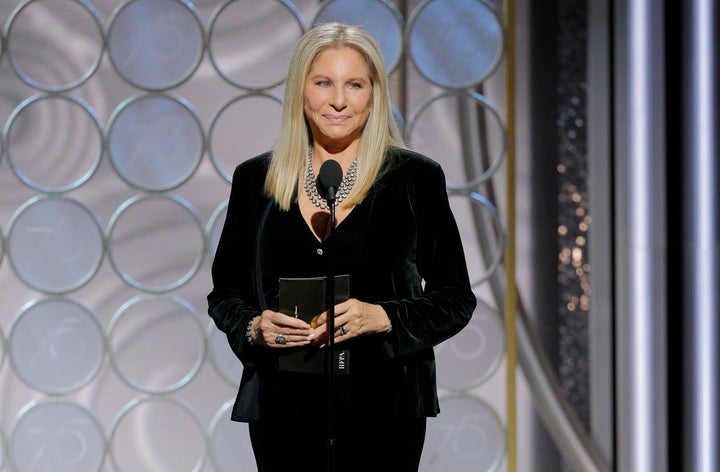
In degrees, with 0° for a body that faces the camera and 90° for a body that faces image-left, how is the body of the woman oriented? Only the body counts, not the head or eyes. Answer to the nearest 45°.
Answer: approximately 0°
